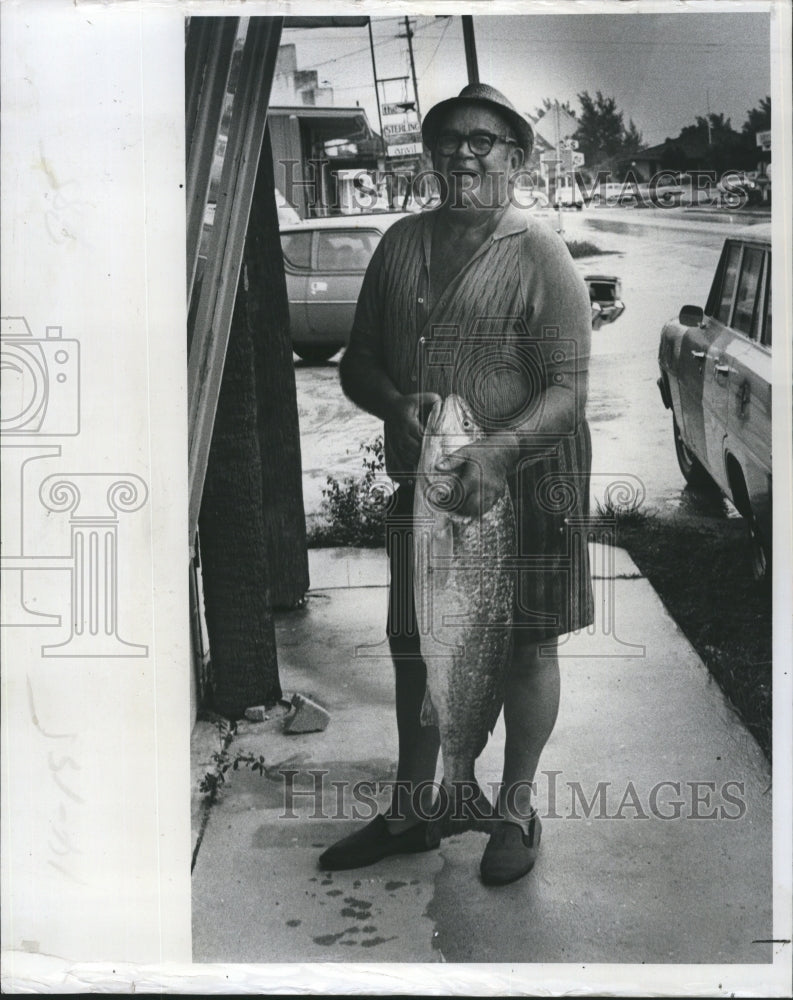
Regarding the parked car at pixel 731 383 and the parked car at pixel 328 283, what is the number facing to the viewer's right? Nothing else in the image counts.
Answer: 1

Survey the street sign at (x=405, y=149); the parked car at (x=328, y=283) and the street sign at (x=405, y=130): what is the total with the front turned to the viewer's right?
1

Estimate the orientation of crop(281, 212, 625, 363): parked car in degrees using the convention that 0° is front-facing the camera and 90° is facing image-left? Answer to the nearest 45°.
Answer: approximately 270°

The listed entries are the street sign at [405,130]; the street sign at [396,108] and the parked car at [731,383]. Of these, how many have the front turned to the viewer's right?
0

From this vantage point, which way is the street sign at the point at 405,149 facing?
toward the camera

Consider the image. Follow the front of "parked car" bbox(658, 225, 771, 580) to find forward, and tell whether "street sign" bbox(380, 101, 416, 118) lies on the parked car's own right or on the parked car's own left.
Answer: on the parked car's own left

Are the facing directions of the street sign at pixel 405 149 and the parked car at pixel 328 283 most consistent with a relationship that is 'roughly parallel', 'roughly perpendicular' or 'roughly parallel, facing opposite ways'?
roughly perpendicular

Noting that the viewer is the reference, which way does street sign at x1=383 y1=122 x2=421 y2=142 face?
facing the viewer
